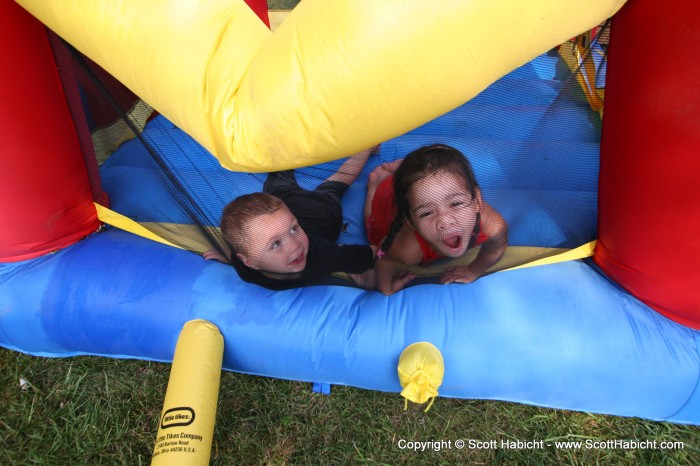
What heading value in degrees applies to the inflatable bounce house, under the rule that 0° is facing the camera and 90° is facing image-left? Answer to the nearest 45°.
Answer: approximately 0°
